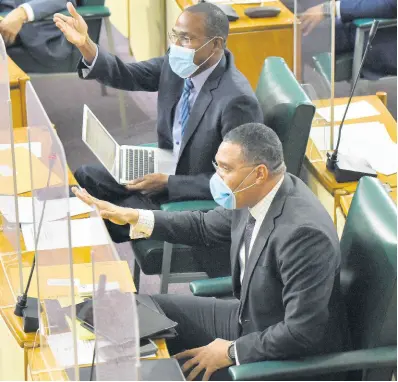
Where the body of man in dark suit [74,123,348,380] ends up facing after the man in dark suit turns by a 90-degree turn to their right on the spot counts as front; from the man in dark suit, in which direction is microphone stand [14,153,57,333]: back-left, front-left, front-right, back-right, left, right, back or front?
left

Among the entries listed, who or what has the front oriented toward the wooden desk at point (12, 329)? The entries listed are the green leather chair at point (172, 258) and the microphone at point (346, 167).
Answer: the green leather chair

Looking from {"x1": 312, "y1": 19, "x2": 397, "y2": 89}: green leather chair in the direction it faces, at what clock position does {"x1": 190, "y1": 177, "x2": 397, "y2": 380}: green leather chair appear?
{"x1": 190, "y1": 177, "x2": 397, "y2": 380}: green leather chair is roughly at 9 o'clock from {"x1": 312, "y1": 19, "x2": 397, "y2": 89}: green leather chair.

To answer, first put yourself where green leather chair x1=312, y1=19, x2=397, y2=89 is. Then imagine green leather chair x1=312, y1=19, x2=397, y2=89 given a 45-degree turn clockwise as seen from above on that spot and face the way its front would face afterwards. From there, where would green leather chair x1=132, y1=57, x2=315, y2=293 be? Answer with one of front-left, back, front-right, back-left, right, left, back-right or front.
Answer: back-left

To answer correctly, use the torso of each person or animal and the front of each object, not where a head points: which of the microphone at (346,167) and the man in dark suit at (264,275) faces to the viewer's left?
the man in dark suit

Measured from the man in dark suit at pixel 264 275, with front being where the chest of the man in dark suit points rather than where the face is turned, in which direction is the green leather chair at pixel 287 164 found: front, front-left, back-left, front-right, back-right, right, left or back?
right

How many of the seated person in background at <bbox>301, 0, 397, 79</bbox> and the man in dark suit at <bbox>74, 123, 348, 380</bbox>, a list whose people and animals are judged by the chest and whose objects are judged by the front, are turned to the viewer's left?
2

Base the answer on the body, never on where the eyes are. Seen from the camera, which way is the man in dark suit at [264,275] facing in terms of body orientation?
to the viewer's left

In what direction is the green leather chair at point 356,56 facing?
to the viewer's left

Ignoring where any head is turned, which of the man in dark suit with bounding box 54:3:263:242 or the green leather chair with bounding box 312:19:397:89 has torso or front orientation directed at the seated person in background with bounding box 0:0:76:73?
the green leather chair

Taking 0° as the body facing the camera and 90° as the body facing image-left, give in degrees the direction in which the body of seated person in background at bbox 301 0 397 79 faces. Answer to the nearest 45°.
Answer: approximately 90°

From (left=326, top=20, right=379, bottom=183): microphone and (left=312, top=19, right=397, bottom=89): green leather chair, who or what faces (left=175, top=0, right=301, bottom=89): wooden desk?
the green leather chair

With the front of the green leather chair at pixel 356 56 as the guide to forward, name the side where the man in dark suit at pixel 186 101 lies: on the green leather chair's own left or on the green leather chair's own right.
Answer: on the green leather chair's own left

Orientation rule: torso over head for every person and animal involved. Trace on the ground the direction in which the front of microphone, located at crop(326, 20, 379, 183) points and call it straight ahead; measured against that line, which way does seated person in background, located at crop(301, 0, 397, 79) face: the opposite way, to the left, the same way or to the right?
the opposite way

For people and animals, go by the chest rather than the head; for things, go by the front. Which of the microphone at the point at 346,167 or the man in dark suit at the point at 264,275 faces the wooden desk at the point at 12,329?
the man in dark suit
